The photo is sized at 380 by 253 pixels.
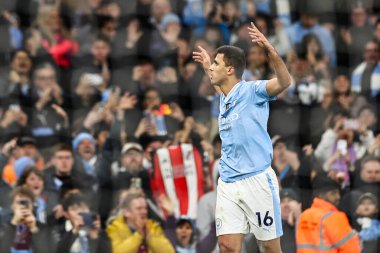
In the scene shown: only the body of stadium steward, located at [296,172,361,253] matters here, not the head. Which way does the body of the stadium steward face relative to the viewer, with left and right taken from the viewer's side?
facing away from the viewer and to the right of the viewer

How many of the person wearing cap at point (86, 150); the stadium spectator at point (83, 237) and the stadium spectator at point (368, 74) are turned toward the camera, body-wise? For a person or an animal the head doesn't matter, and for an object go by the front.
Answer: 3

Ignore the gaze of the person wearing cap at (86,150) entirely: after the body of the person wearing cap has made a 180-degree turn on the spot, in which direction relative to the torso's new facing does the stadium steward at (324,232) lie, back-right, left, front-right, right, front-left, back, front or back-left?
back-right

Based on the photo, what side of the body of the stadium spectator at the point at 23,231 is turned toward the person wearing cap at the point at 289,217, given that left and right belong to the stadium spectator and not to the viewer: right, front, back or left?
left

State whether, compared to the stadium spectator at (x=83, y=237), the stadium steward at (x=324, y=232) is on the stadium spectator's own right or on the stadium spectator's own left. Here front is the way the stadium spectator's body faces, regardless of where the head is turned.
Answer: on the stadium spectator's own left

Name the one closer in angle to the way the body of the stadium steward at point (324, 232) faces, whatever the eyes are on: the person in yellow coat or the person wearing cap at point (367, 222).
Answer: the person wearing cap

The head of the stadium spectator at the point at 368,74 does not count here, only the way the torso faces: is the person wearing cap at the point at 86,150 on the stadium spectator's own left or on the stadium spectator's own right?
on the stadium spectator's own right
